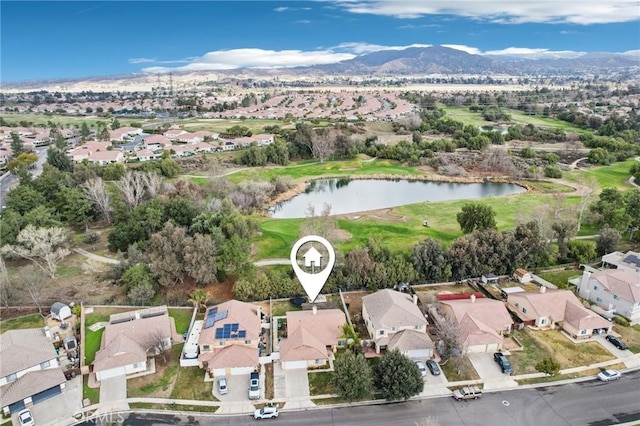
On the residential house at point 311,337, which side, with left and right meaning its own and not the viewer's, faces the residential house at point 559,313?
left

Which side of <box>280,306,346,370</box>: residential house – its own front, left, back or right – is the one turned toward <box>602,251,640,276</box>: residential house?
left

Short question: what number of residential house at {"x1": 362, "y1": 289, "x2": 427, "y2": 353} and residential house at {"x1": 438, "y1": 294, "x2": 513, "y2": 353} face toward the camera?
2

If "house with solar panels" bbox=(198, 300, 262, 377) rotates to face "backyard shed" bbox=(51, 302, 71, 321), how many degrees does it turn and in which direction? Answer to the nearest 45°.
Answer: approximately 135° to its right

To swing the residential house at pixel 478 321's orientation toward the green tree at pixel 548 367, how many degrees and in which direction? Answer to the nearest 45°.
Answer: approximately 45° to its left

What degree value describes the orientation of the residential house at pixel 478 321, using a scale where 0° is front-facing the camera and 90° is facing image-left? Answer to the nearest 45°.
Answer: approximately 0°

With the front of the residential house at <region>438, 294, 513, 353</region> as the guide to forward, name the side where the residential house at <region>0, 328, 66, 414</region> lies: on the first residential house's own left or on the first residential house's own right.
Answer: on the first residential house's own right

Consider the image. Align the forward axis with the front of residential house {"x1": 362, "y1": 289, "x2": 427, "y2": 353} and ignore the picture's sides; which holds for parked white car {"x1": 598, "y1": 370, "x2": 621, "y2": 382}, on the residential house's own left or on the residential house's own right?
on the residential house's own left

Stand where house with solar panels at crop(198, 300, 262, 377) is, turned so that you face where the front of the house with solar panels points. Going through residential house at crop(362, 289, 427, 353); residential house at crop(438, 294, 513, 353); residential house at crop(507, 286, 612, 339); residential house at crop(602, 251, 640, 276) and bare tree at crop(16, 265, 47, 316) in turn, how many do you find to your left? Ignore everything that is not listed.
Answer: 4
